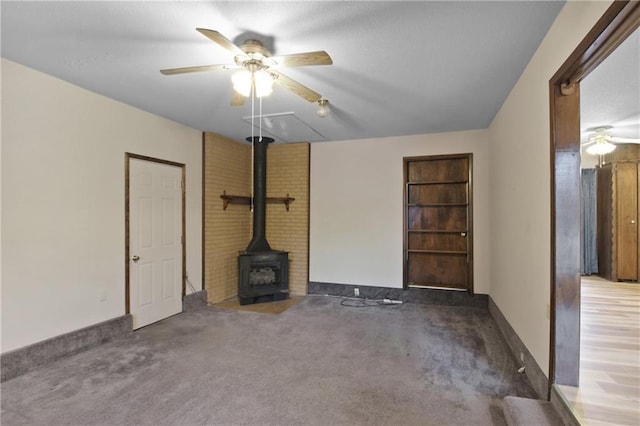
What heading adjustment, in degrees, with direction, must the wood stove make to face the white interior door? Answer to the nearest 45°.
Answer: approximately 45° to its right

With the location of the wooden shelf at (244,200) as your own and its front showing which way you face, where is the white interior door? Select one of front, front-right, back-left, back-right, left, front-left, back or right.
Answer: front-right

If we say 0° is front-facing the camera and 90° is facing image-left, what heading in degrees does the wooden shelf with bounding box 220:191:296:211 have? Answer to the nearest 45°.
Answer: approximately 0°

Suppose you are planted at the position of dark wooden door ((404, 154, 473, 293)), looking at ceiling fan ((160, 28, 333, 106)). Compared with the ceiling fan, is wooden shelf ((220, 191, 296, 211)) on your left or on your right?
right

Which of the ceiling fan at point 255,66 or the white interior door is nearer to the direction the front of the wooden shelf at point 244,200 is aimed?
the ceiling fan

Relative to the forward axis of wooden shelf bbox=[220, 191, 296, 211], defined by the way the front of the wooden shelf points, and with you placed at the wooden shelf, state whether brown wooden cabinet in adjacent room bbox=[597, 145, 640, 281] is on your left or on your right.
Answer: on your left

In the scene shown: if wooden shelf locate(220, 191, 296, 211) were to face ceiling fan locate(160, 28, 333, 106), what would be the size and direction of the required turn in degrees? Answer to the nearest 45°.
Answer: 0° — it already faces it

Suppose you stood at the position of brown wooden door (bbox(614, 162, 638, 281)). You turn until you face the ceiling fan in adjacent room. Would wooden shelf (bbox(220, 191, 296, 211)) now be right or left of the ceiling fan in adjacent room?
right

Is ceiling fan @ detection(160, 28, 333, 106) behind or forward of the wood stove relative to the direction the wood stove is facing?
forward

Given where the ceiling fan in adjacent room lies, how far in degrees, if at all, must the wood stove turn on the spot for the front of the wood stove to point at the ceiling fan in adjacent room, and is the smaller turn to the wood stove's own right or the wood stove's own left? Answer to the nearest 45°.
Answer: approximately 90° to the wood stove's own left

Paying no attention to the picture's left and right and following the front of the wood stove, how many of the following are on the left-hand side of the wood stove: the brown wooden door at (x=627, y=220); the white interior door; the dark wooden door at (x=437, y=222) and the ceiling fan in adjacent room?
3

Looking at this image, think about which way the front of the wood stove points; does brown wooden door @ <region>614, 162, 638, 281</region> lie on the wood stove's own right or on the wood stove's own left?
on the wood stove's own left

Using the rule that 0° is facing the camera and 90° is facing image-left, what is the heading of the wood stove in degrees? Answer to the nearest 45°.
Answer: approximately 0°
